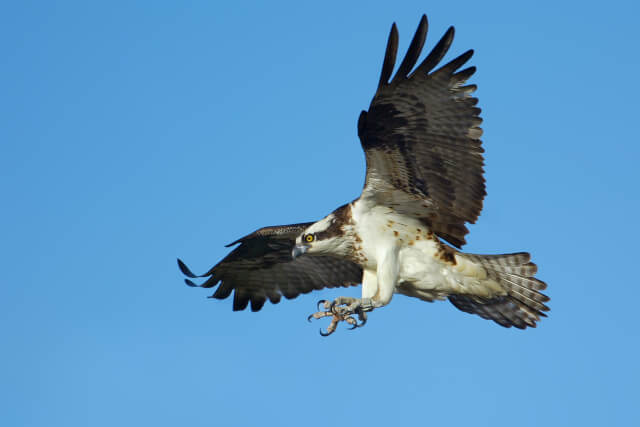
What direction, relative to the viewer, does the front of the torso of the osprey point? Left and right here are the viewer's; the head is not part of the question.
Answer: facing to the left of the viewer
